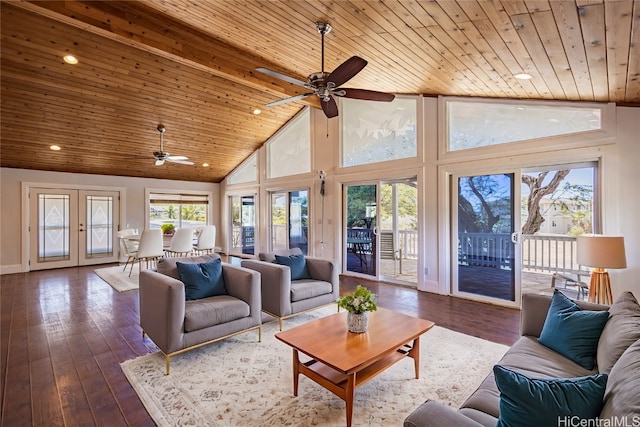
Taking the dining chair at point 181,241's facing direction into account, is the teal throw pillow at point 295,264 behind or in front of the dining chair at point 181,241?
behind

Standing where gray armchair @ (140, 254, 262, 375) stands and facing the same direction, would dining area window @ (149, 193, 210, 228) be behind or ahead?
behind

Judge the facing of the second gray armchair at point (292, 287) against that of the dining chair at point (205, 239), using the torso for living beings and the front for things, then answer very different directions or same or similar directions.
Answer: very different directions

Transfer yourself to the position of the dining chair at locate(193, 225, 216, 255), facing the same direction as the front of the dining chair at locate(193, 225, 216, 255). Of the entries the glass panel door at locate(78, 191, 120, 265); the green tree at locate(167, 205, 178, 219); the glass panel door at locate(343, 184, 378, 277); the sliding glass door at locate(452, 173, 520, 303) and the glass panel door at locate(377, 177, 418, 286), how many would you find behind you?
3

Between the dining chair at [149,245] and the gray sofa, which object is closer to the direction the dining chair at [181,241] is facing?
the dining chair

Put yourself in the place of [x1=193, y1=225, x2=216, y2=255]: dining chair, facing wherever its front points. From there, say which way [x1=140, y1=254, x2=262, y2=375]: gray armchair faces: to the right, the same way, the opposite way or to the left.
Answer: the opposite way

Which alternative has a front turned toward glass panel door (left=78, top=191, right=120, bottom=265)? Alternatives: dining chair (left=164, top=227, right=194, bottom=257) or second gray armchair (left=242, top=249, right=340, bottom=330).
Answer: the dining chair

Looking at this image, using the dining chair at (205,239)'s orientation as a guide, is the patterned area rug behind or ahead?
behind

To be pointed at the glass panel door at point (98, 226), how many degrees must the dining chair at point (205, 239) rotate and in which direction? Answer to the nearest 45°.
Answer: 0° — it already faces it

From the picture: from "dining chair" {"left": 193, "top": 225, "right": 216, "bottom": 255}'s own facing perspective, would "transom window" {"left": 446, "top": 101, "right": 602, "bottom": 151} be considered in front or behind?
behind

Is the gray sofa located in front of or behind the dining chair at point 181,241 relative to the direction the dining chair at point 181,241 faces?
behind
